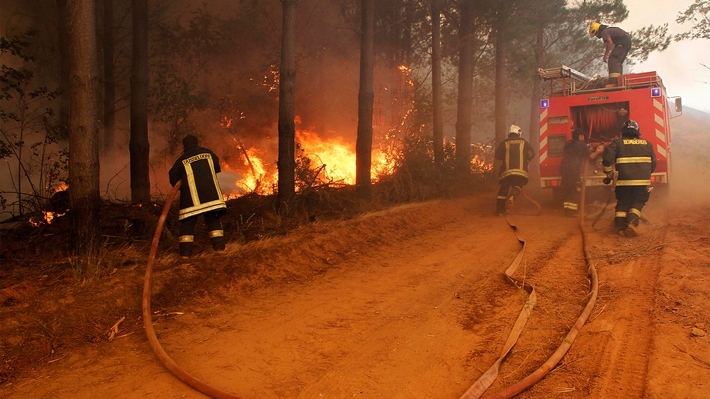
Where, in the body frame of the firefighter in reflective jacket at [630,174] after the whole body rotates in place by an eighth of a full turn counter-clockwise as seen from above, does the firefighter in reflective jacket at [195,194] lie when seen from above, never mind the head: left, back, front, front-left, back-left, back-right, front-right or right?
left

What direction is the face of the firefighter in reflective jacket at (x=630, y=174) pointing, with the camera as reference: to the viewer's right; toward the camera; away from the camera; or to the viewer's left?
away from the camera

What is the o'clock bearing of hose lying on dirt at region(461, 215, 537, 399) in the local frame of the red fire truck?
The hose lying on dirt is roughly at 6 o'clock from the red fire truck.

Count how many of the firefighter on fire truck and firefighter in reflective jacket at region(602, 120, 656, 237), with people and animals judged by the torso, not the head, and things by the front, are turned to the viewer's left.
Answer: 1

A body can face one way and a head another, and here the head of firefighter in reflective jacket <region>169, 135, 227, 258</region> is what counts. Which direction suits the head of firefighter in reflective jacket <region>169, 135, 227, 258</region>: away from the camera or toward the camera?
away from the camera

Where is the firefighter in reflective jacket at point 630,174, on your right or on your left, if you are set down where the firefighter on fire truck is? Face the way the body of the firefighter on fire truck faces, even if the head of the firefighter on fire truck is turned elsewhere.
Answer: on your left

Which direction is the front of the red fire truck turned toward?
away from the camera

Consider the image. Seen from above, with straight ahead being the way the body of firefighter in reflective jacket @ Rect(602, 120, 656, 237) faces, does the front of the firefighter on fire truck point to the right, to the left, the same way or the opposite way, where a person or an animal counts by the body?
to the left

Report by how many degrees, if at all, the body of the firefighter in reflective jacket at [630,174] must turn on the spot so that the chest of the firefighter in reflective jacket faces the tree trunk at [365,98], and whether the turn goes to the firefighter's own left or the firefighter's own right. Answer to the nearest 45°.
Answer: approximately 90° to the firefighter's own left

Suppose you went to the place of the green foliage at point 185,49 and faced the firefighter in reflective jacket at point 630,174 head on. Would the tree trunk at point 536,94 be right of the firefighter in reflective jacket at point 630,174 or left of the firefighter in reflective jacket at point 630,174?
left

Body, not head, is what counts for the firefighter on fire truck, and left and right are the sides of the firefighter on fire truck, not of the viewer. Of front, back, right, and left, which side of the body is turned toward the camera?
left

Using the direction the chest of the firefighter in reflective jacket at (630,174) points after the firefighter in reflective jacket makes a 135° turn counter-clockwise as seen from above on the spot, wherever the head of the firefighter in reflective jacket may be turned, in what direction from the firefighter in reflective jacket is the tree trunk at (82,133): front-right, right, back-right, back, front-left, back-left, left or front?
front

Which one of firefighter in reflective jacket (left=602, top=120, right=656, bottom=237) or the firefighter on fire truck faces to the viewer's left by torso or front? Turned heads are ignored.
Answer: the firefighter on fire truck

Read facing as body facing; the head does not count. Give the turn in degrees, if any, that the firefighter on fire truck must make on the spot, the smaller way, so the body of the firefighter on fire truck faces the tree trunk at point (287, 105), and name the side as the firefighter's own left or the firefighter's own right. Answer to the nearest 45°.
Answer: approximately 45° to the firefighter's own left

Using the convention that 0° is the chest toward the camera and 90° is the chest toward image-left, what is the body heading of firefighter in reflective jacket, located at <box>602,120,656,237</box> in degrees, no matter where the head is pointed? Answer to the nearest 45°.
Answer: approximately 180°
